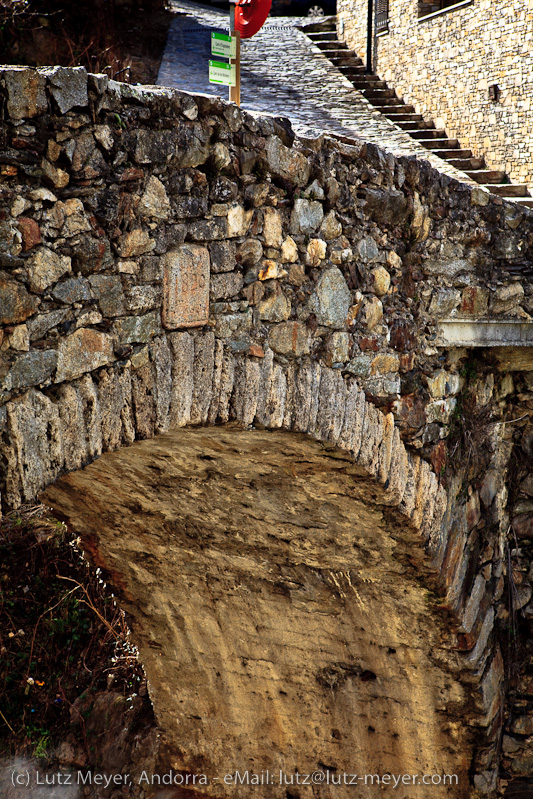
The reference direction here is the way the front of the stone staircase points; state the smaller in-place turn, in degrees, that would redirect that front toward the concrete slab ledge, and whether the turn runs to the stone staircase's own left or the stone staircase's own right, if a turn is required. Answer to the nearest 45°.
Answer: approximately 45° to the stone staircase's own right

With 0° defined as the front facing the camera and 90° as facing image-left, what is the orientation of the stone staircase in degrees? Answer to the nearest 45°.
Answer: approximately 315°
